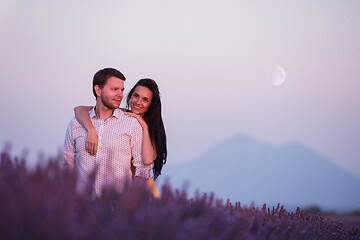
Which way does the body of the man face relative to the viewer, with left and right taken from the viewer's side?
facing the viewer

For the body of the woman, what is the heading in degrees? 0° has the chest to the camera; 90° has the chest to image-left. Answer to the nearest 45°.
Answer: approximately 45°

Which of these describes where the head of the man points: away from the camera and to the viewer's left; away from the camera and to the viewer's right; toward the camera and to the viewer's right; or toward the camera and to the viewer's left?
toward the camera and to the viewer's right
